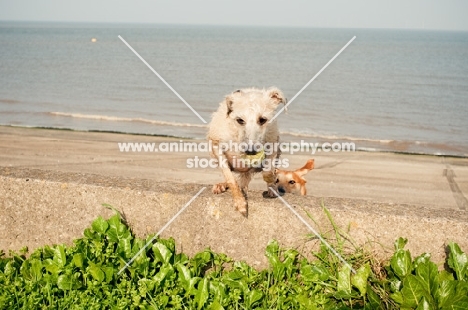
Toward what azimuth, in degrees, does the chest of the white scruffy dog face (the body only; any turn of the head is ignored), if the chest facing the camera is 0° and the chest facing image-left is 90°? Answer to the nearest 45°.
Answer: approximately 0°

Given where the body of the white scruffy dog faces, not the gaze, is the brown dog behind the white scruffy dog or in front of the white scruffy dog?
behind
